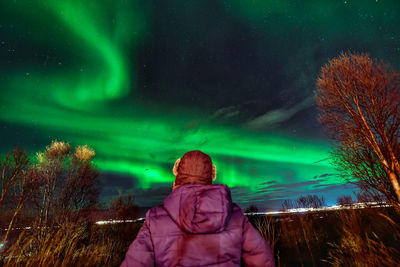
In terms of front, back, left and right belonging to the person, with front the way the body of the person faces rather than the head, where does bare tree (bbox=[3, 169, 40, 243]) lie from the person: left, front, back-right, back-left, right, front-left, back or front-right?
front-left

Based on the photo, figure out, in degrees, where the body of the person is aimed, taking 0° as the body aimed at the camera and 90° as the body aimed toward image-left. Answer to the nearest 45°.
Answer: approximately 180°

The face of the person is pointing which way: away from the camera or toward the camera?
away from the camera
